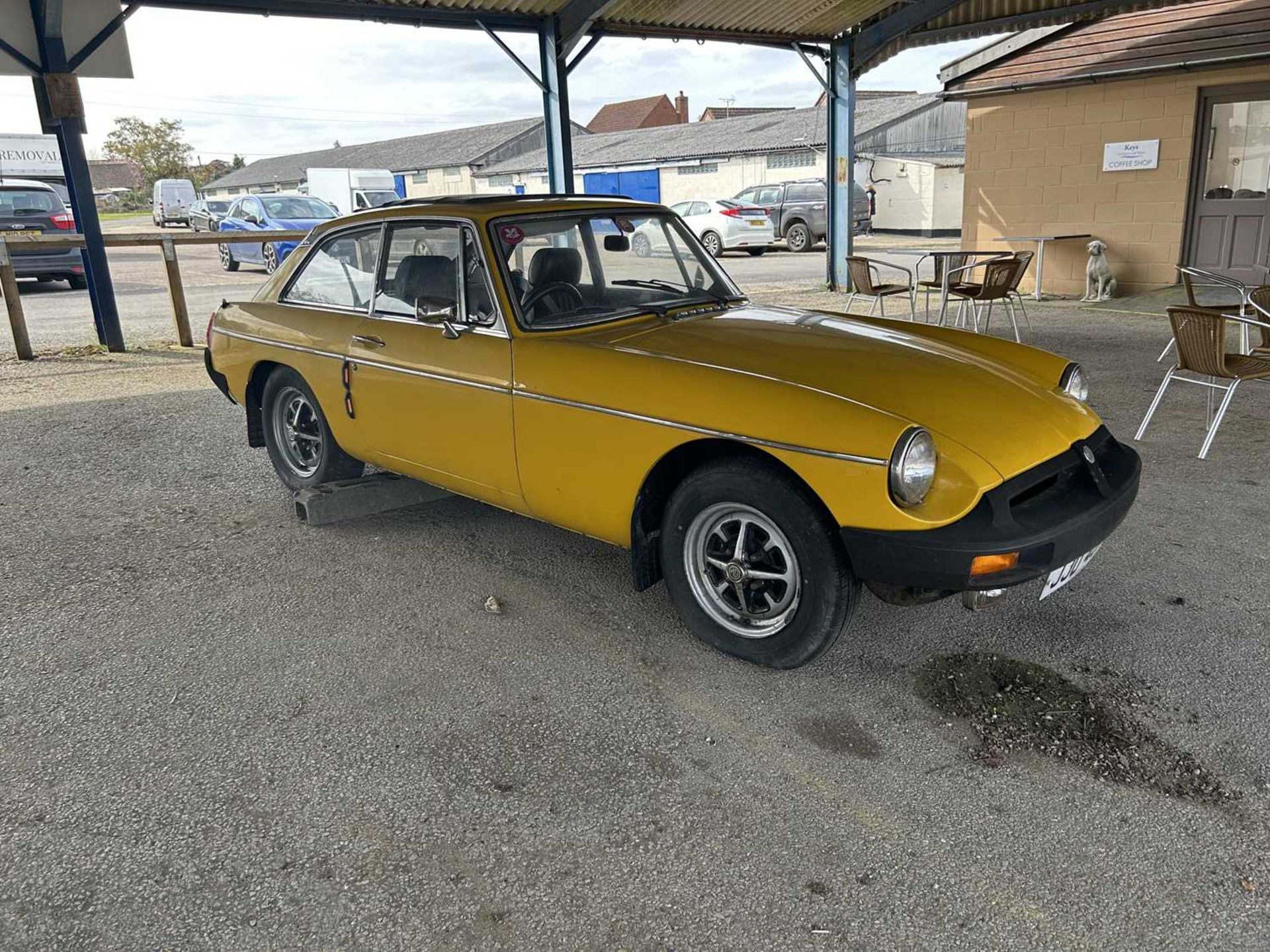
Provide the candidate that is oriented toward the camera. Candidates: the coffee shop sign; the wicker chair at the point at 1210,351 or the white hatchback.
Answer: the coffee shop sign

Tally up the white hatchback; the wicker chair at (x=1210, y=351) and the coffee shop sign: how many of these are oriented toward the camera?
1

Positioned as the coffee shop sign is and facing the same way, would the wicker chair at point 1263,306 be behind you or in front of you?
in front

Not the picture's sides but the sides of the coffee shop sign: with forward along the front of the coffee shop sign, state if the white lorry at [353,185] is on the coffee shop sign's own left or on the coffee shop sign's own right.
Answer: on the coffee shop sign's own right

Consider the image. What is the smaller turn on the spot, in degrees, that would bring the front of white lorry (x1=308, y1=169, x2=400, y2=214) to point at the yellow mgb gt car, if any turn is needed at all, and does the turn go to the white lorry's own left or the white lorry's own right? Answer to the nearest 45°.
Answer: approximately 45° to the white lorry's own right

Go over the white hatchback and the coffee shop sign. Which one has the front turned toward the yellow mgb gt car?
the coffee shop sign

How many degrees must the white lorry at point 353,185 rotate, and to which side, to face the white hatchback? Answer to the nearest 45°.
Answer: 0° — it already faces it

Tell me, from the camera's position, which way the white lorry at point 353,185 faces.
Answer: facing the viewer and to the right of the viewer

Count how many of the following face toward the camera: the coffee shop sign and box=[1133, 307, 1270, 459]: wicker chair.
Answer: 1

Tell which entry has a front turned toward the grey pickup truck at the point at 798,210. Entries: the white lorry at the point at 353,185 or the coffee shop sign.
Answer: the white lorry

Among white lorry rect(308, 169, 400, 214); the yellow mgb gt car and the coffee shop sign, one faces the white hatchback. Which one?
the white lorry

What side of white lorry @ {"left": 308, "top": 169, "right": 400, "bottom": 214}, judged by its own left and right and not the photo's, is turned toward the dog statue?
front

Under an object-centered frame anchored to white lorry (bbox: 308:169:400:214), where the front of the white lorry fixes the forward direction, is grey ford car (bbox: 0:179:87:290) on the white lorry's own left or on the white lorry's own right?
on the white lorry's own right

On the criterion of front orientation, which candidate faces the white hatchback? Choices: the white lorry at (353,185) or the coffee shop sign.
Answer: the white lorry

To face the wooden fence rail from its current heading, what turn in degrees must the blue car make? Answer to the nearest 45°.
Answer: approximately 45° to its right

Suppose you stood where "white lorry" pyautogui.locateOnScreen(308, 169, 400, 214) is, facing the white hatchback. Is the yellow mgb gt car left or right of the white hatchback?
right
